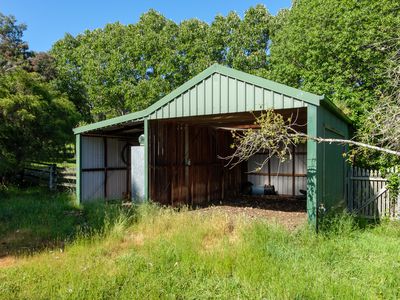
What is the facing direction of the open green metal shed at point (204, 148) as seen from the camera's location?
facing the viewer and to the left of the viewer
